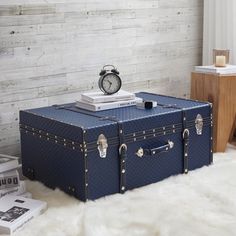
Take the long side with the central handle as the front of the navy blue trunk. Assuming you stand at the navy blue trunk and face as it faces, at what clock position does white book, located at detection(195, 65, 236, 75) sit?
The white book is roughly at 9 o'clock from the navy blue trunk.

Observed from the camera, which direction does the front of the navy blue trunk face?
facing the viewer and to the right of the viewer

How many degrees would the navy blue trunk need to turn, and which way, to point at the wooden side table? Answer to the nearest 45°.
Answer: approximately 90° to its left
